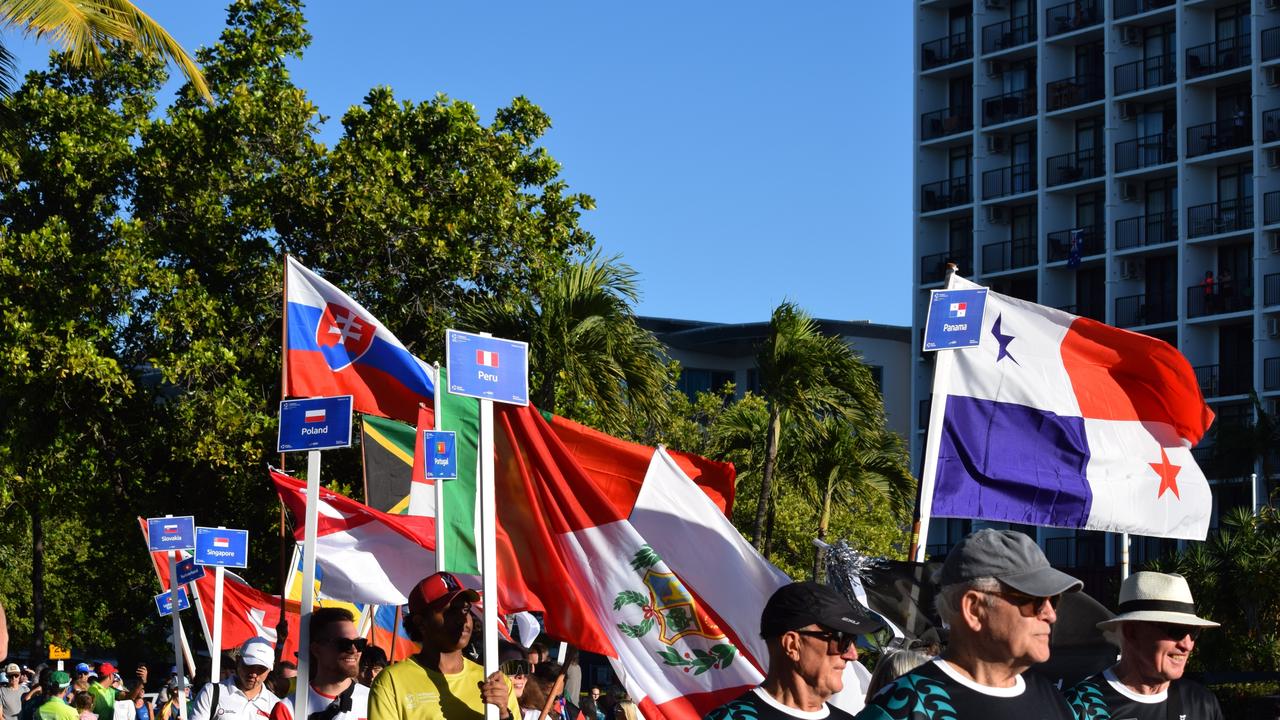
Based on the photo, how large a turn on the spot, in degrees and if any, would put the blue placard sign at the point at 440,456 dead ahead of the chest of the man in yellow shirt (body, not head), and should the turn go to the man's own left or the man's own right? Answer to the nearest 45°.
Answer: approximately 135° to the man's own left

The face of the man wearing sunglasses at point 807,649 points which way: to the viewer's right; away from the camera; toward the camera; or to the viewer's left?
to the viewer's right

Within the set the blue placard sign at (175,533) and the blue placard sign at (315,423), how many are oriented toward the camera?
2

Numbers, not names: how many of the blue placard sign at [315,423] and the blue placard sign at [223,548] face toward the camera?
2

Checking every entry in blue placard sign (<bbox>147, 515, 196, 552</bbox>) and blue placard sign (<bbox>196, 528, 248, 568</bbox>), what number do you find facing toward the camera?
2
